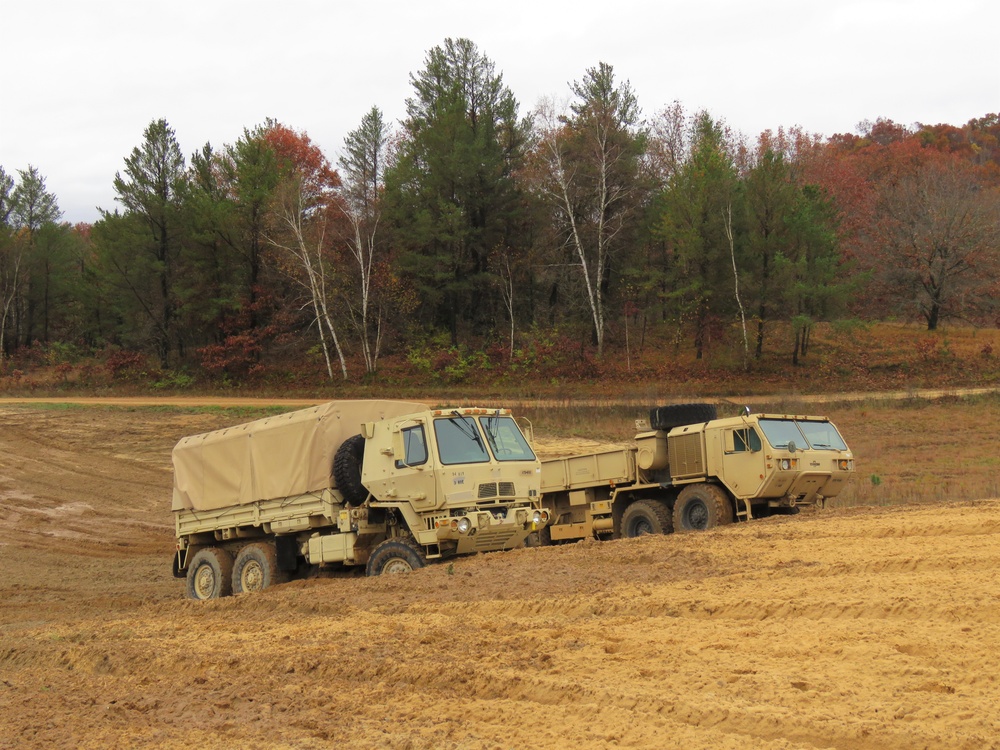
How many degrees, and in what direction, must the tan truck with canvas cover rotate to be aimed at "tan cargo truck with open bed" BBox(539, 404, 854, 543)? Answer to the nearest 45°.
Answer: approximately 90° to its left

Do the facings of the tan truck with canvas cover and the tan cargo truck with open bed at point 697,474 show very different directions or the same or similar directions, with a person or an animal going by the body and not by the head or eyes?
same or similar directions

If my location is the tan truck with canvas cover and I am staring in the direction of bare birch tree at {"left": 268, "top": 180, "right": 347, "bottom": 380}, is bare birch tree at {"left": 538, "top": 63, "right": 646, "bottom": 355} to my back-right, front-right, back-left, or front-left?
front-right

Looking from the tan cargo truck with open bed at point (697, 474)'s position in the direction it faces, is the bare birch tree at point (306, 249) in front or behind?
behind

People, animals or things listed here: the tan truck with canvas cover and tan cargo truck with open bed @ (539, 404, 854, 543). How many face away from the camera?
0

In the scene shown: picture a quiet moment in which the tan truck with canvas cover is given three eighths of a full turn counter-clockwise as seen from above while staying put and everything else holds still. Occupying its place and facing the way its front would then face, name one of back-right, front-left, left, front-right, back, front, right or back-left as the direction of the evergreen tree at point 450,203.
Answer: front

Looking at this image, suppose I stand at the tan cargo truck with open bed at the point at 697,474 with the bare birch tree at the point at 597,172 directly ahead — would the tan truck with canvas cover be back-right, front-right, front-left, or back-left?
back-left

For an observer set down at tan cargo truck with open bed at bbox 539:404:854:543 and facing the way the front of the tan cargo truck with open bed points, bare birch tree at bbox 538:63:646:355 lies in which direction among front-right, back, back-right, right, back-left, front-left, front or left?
back-left

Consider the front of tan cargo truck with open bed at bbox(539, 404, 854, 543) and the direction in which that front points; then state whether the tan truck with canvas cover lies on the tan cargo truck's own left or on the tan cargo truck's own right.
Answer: on the tan cargo truck's own right

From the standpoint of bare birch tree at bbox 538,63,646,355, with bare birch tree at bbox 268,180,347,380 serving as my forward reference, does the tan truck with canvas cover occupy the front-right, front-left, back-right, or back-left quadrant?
front-left

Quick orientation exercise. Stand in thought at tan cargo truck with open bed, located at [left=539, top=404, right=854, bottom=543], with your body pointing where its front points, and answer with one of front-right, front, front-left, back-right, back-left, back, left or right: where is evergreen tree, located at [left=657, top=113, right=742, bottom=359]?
back-left

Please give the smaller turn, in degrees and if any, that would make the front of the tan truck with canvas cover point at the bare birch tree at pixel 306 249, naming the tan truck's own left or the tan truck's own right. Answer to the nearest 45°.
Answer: approximately 135° to the tan truck's own left

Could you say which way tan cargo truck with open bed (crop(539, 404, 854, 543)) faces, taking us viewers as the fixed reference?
facing the viewer and to the right of the viewer
